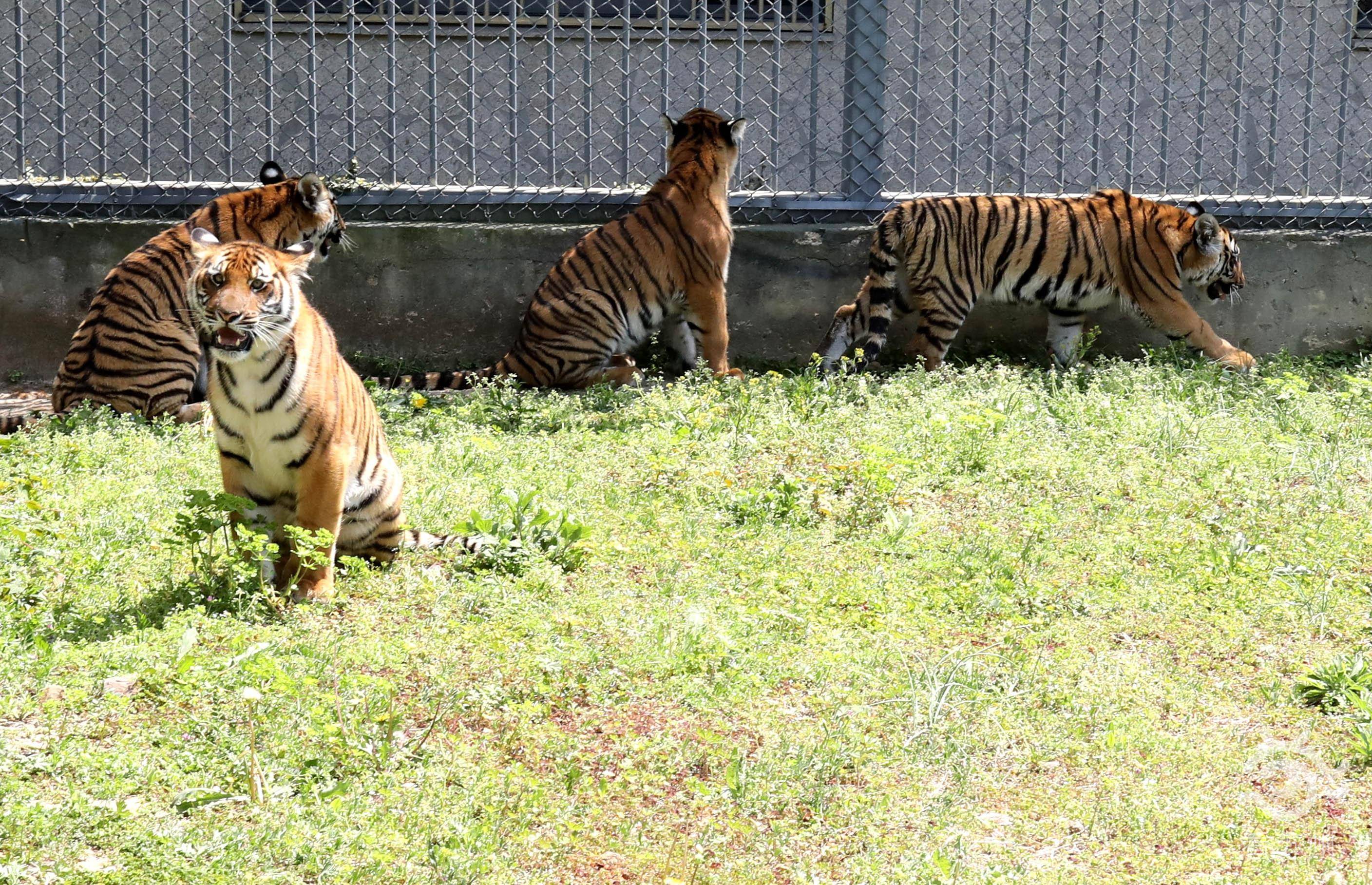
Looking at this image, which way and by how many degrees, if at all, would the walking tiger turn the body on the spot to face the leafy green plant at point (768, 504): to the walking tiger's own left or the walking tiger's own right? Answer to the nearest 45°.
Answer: approximately 90° to the walking tiger's own right

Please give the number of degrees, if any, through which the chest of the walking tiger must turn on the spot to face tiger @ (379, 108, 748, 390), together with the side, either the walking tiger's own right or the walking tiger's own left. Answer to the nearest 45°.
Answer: approximately 135° to the walking tiger's own right

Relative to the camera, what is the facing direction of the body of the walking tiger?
to the viewer's right

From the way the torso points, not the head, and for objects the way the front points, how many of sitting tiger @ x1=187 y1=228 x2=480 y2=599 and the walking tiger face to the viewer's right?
1

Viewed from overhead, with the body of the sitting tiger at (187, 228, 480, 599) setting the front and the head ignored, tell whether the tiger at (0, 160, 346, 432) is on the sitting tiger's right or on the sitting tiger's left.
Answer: on the sitting tiger's right

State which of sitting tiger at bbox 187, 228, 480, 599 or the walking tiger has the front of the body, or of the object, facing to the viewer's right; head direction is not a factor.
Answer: the walking tiger

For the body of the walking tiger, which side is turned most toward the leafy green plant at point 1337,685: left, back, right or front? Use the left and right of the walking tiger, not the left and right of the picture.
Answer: right

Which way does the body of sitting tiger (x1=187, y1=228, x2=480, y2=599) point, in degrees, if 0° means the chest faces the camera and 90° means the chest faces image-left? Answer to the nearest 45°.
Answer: approximately 45°
